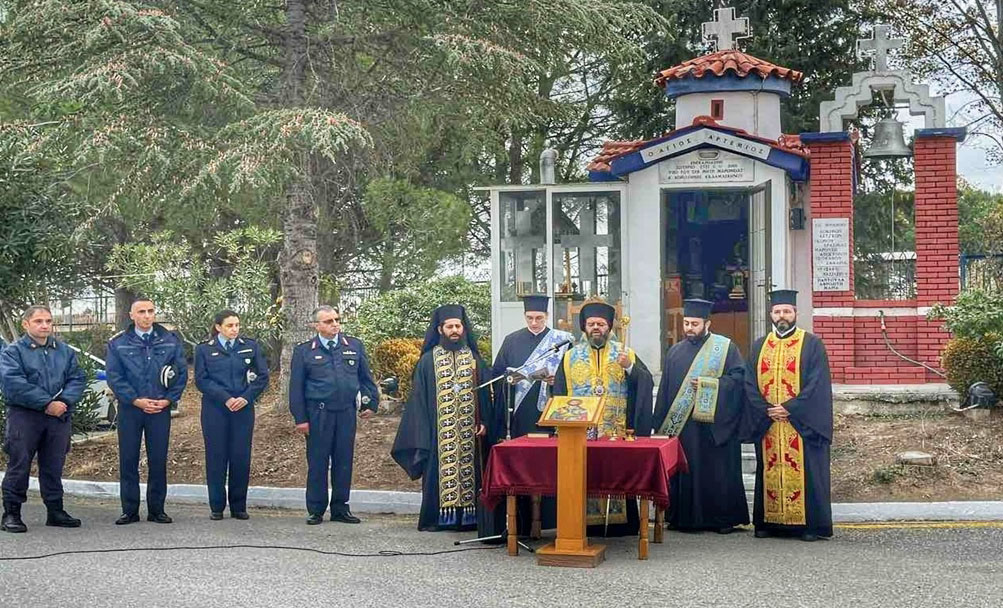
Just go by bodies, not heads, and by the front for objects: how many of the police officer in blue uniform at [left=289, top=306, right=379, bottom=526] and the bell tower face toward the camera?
2

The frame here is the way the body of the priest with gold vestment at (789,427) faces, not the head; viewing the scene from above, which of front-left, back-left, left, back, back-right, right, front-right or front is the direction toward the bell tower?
back

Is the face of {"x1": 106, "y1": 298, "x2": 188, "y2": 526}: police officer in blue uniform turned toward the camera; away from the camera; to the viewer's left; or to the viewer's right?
toward the camera

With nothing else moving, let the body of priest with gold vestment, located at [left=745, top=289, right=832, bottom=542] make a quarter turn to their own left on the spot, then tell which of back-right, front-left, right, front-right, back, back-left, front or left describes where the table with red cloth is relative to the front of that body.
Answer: back-right

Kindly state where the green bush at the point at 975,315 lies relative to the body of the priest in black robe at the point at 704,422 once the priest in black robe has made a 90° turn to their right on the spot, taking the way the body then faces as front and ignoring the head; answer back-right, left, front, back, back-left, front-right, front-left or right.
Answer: right

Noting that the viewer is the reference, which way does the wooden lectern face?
facing the viewer

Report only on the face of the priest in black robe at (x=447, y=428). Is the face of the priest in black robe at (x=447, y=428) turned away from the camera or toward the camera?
toward the camera

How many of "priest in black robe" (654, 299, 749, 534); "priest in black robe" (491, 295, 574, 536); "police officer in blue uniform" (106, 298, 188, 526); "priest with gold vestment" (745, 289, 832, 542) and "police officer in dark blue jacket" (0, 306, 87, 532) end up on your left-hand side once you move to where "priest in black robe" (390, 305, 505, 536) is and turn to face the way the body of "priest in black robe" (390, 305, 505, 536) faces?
3

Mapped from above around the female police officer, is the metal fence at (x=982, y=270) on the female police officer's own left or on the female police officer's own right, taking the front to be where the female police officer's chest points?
on the female police officer's own left

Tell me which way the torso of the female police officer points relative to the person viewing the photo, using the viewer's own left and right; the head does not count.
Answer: facing the viewer

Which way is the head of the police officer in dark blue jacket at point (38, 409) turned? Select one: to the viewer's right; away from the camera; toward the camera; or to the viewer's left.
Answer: toward the camera

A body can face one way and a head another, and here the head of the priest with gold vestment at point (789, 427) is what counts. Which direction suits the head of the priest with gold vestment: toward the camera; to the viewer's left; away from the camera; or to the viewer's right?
toward the camera

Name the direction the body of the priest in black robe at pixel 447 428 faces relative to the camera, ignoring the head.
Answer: toward the camera

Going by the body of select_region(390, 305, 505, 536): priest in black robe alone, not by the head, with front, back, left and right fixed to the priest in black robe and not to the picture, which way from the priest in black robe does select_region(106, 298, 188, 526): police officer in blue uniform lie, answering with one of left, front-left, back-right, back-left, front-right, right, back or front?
right

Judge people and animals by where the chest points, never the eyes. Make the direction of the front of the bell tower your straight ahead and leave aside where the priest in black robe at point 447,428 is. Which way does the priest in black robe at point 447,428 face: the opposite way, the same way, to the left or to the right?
the same way

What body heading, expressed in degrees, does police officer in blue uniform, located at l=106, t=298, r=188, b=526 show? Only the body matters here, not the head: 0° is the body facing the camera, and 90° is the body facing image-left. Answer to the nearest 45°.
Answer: approximately 0°

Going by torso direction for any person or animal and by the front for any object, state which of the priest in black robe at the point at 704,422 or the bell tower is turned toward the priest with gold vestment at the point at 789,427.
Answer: the bell tower

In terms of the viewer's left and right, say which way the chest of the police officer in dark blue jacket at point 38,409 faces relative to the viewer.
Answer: facing the viewer and to the right of the viewer
